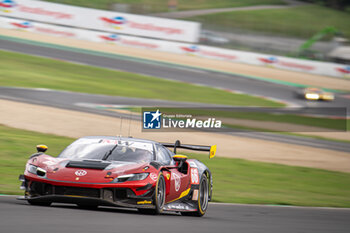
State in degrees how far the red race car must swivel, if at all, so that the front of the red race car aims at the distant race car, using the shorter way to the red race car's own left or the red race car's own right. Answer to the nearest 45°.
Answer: approximately 180°

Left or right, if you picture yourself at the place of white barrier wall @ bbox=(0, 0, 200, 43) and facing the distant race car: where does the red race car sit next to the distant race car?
right

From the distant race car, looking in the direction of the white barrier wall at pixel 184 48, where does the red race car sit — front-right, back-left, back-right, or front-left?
back-left

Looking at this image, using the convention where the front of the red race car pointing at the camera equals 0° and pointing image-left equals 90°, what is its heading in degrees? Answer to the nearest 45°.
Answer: approximately 45°

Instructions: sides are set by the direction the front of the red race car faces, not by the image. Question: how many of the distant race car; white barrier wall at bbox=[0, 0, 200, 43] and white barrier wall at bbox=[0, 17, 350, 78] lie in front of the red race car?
0

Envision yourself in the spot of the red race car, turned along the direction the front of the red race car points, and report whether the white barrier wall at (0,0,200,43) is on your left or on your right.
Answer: on your right

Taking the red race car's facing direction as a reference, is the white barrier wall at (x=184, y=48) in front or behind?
behind
